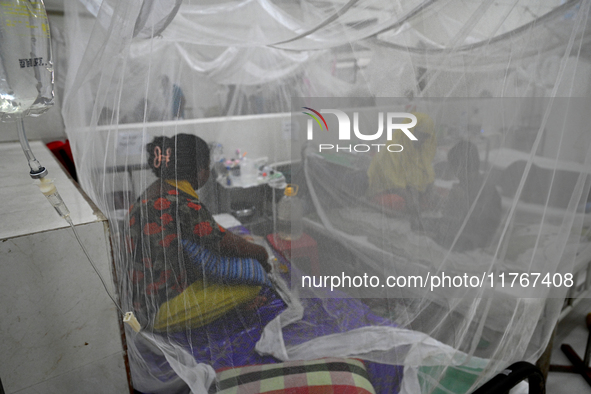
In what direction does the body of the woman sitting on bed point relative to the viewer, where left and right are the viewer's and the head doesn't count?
facing away from the viewer and to the right of the viewer
